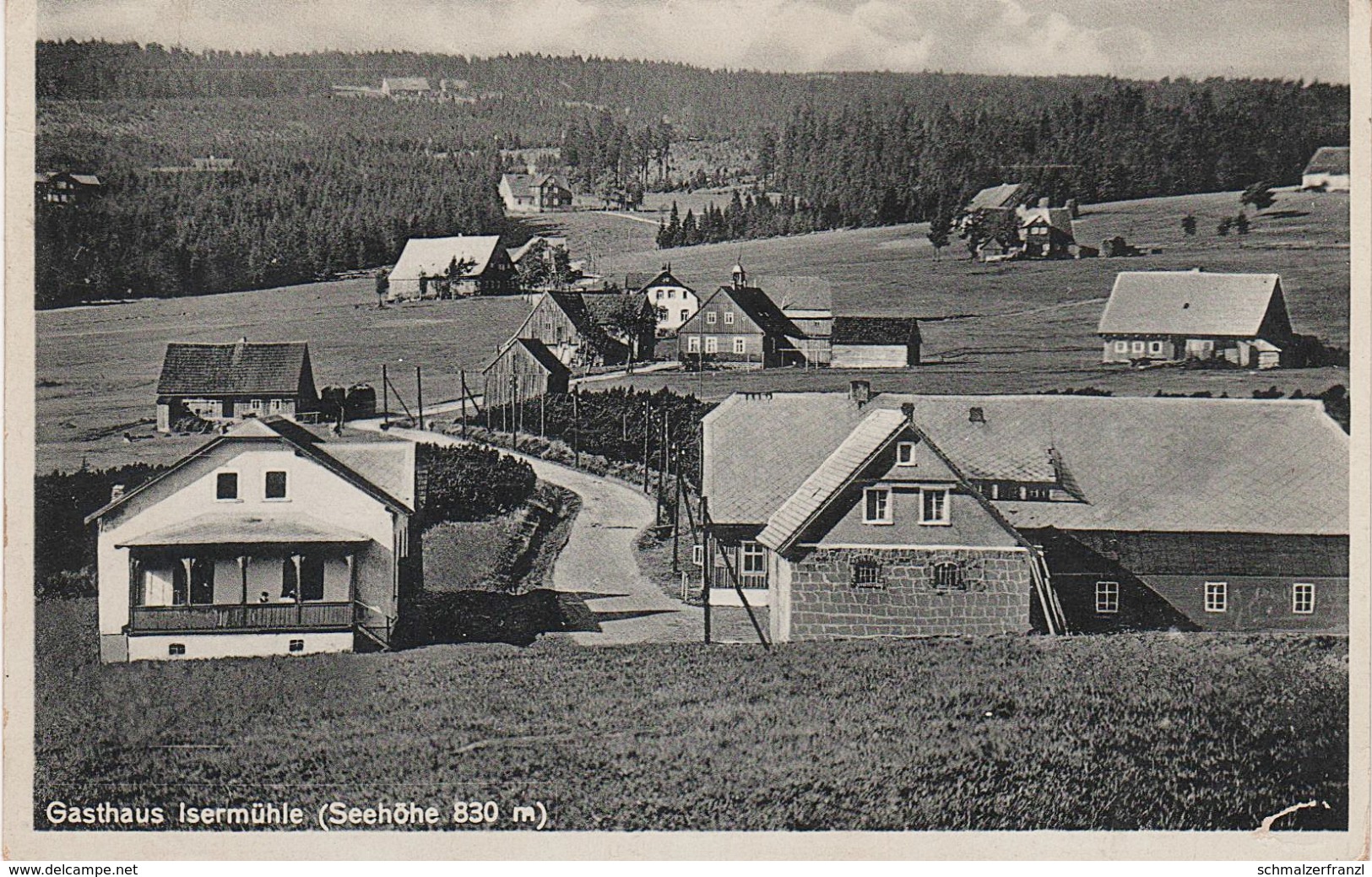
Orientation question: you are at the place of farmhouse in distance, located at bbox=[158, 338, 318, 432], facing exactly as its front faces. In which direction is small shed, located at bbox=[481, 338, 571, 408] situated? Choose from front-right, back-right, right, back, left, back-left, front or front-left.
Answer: left

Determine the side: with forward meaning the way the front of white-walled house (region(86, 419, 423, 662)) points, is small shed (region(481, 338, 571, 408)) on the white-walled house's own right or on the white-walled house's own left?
on the white-walled house's own left

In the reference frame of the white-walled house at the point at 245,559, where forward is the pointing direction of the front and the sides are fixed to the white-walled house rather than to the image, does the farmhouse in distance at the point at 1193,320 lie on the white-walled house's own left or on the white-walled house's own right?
on the white-walled house's own left

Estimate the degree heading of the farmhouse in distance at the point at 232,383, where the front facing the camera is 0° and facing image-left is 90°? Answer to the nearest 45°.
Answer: approximately 0°

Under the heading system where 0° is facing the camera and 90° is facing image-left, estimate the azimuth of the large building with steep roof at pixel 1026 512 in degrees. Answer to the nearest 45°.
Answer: approximately 0°

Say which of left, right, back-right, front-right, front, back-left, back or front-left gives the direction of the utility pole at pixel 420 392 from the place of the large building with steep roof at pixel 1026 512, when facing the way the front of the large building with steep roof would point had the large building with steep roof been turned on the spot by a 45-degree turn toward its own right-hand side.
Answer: front-right

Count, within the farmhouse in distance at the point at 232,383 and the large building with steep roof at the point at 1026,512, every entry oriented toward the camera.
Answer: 2
